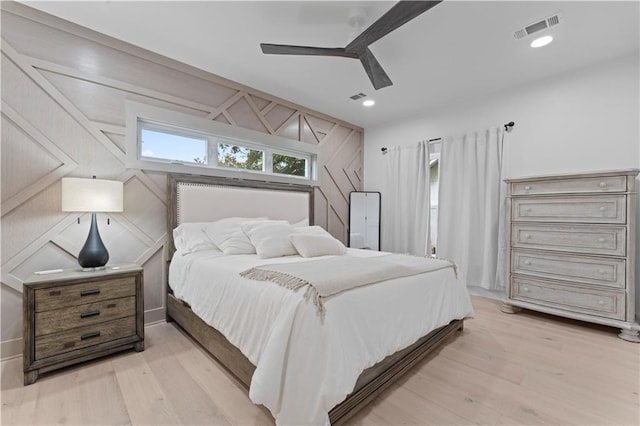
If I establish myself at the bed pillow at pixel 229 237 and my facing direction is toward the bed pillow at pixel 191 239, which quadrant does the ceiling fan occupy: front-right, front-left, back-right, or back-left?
back-left

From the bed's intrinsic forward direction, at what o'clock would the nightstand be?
The nightstand is roughly at 5 o'clock from the bed.

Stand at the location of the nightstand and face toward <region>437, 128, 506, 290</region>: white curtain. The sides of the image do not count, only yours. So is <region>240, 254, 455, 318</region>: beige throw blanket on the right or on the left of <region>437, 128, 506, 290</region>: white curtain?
right

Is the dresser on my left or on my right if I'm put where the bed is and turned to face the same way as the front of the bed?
on my left

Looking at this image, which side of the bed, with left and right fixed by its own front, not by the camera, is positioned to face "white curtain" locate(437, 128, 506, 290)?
left

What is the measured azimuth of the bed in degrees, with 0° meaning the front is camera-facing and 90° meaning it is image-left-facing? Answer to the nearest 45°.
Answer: approximately 315°
